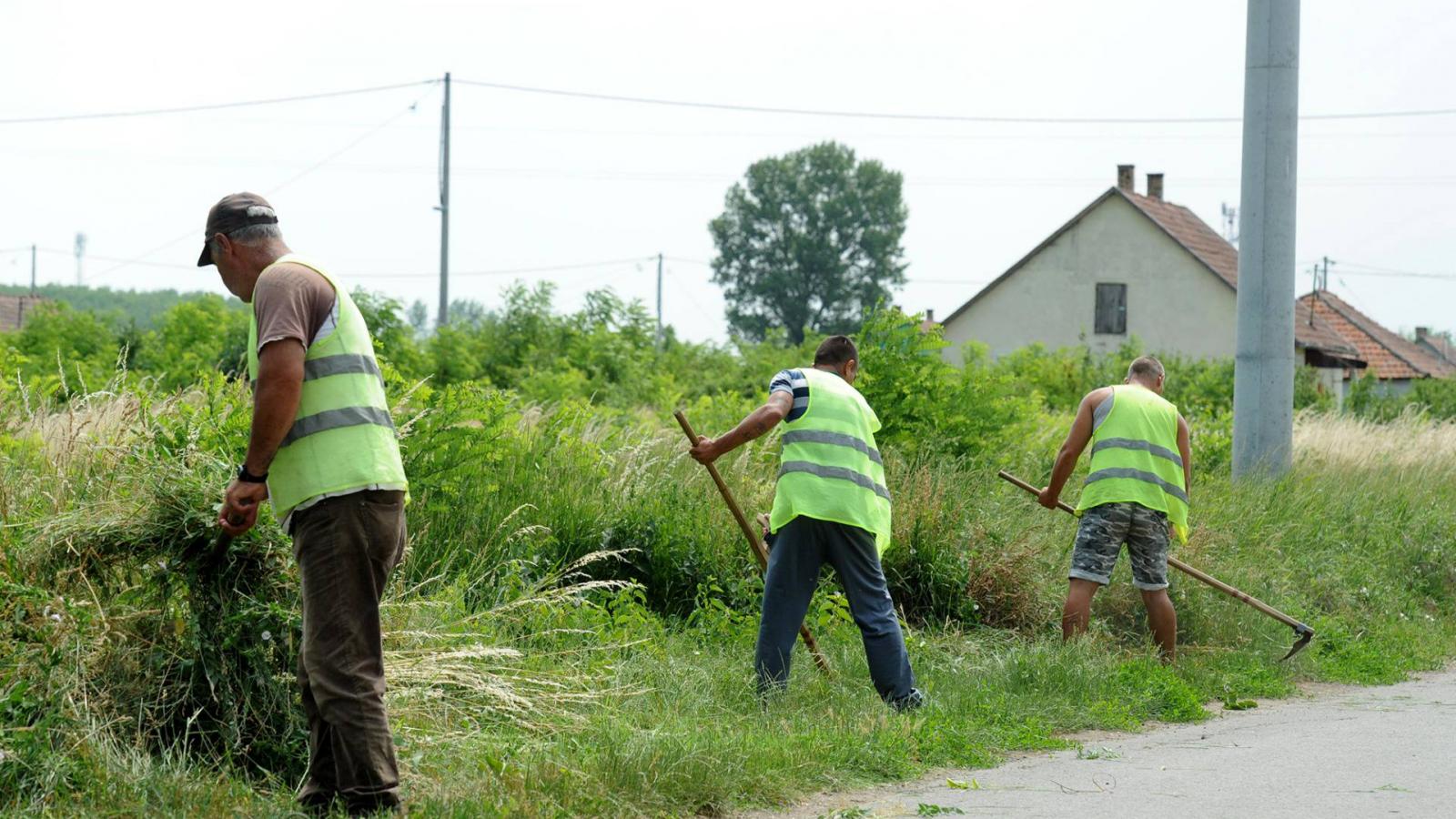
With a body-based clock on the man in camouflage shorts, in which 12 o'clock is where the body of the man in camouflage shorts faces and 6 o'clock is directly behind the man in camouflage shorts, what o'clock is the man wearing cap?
The man wearing cap is roughly at 7 o'clock from the man in camouflage shorts.

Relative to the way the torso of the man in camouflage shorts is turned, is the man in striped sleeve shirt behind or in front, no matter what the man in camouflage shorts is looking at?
behind

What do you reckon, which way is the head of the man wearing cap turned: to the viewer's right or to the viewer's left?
to the viewer's left

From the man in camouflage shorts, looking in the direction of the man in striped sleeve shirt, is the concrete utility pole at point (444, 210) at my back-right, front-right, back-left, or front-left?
back-right

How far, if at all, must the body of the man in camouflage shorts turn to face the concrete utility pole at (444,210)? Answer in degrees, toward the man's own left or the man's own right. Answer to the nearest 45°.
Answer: approximately 45° to the man's own left

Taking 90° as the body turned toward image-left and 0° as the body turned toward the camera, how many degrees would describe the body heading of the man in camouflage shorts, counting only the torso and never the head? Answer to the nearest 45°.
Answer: approximately 180°

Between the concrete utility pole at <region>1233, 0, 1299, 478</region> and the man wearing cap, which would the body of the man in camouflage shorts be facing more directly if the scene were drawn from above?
the concrete utility pole
